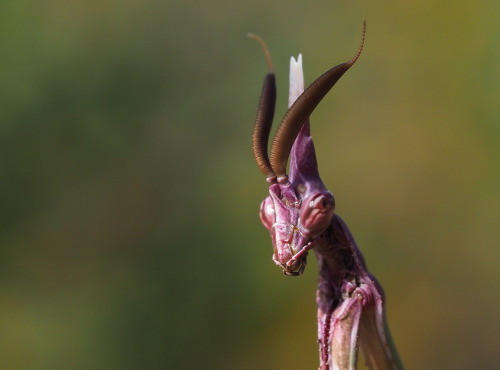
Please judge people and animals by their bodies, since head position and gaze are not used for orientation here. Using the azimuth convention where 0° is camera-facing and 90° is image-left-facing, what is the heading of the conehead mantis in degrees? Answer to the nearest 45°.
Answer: approximately 45°
